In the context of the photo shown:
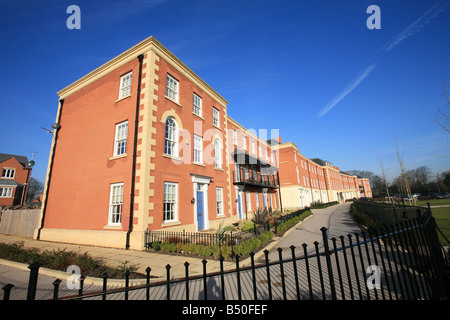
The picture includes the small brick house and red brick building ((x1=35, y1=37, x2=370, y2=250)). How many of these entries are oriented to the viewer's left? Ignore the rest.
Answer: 0

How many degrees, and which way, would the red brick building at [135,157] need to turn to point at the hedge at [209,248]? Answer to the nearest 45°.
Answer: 0° — it already faces it

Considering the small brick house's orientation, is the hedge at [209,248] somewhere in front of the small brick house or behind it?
in front

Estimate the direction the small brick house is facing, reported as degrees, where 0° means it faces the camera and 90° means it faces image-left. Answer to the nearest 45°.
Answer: approximately 0°

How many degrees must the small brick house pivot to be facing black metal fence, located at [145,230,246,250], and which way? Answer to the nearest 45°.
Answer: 0° — it already faces it

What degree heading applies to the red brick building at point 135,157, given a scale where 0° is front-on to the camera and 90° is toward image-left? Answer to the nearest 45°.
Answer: approximately 315°

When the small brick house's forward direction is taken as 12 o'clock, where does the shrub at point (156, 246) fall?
The shrub is roughly at 12 o'clock from the small brick house.
